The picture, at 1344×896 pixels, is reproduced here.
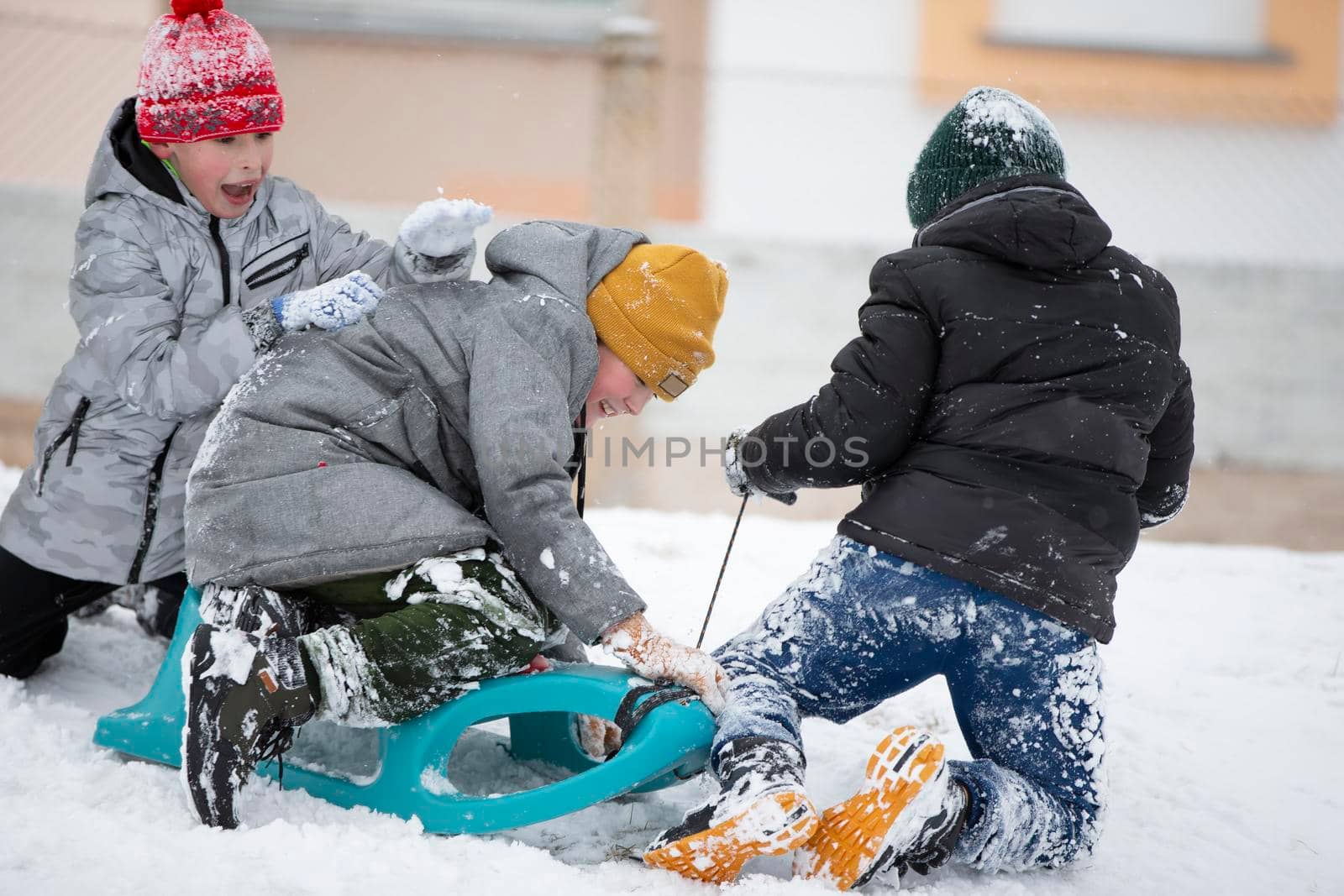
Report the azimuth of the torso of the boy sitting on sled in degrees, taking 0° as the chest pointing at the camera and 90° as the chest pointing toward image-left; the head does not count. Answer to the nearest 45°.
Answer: approximately 270°

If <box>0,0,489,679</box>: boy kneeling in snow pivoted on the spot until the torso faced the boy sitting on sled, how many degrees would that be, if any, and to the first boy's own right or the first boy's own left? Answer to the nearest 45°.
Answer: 0° — they already face them

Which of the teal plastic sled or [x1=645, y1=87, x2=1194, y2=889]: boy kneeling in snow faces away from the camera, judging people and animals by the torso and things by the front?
the boy kneeling in snow

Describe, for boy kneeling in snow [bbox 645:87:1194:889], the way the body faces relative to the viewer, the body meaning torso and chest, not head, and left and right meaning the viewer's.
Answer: facing away from the viewer

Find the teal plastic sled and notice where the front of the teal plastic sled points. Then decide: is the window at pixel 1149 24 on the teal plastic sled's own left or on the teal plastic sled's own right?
on the teal plastic sled's own left

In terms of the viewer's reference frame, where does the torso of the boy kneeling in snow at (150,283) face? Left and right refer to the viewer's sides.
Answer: facing the viewer and to the right of the viewer

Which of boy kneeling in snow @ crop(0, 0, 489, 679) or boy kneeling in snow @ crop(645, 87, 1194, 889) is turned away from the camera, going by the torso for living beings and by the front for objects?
boy kneeling in snow @ crop(645, 87, 1194, 889)

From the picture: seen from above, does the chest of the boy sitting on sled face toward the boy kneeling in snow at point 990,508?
yes

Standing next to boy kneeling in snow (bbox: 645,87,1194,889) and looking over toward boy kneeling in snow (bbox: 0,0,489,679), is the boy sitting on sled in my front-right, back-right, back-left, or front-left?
front-left

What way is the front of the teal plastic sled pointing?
to the viewer's right

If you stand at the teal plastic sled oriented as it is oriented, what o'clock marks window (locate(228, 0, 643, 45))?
The window is roughly at 9 o'clock from the teal plastic sled.

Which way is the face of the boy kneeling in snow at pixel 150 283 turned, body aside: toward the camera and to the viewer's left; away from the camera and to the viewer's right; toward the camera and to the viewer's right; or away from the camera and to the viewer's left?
toward the camera and to the viewer's right

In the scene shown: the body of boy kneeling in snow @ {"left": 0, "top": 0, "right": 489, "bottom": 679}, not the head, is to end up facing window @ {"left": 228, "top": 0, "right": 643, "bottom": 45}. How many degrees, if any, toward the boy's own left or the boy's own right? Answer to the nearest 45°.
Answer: approximately 135° to the boy's own left

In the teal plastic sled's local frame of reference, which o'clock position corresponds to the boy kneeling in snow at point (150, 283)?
The boy kneeling in snow is roughly at 8 o'clock from the teal plastic sled.

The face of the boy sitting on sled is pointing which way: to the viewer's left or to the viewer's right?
to the viewer's right
